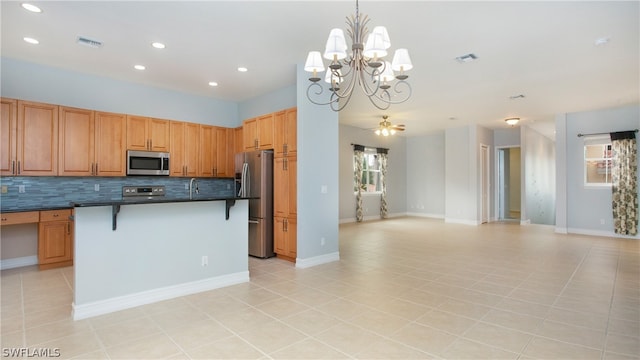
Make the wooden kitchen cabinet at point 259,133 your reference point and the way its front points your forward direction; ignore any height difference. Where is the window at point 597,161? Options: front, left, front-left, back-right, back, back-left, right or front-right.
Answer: back-left

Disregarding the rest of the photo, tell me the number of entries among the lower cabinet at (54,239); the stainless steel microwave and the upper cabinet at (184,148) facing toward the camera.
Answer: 3

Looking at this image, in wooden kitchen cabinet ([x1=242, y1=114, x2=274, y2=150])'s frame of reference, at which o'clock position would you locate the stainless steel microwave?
The stainless steel microwave is roughly at 2 o'clock from the wooden kitchen cabinet.

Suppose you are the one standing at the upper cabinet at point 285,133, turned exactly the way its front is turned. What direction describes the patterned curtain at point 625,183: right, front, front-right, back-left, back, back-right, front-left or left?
back-left

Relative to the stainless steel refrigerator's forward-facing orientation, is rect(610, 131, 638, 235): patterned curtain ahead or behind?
behind

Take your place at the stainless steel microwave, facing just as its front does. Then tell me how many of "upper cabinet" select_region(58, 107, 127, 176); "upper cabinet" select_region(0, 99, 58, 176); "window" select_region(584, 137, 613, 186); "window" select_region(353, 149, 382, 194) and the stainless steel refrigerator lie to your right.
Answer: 2

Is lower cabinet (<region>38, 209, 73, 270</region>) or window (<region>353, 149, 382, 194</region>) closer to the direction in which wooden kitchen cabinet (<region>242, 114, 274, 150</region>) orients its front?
the lower cabinet

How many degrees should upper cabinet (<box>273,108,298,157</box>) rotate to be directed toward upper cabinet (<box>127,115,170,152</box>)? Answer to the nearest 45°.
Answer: approximately 45° to its right

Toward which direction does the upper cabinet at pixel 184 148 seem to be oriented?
toward the camera

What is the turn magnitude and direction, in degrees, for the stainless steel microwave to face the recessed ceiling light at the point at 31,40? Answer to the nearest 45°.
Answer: approximately 45° to its right

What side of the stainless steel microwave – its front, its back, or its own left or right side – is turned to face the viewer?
front

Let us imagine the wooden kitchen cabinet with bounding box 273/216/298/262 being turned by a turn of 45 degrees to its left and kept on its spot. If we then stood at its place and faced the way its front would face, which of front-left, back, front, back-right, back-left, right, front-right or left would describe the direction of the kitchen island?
front-right

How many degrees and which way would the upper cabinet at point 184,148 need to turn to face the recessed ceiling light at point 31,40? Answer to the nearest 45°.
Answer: approximately 45° to its right

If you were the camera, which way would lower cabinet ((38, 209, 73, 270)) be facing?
facing the viewer
